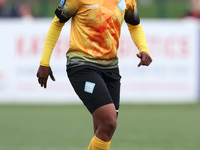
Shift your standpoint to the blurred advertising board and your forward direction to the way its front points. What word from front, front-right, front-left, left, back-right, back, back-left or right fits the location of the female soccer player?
front

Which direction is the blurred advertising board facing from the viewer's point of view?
toward the camera

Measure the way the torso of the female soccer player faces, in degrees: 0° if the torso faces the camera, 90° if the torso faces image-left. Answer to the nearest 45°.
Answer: approximately 315°

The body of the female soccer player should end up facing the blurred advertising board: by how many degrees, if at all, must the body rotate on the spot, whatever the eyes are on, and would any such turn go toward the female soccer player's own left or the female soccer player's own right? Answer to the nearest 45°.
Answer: approximately 135° to the female soccer player's own left

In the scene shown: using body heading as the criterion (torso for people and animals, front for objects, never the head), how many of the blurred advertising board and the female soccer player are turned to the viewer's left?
0
